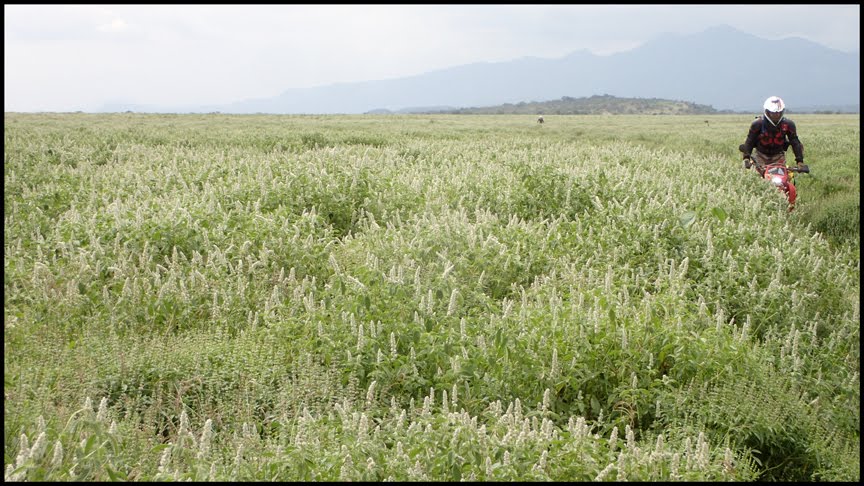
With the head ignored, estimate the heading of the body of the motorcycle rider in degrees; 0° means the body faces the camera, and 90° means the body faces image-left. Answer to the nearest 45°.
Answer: approximately 0°
